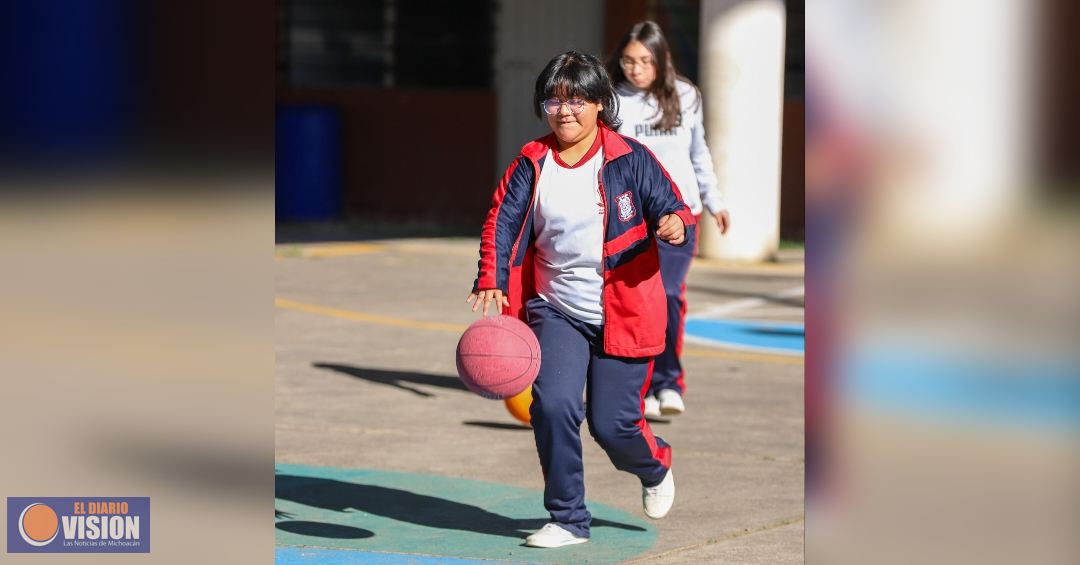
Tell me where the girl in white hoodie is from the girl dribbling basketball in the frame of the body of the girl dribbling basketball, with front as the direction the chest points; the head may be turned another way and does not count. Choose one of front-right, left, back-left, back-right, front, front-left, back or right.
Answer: back-right

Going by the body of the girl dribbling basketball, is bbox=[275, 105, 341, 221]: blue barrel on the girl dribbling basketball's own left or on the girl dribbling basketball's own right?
on the girl dribbling basketball's own right

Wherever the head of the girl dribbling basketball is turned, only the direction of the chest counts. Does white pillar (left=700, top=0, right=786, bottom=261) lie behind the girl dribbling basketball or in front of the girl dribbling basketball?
behind

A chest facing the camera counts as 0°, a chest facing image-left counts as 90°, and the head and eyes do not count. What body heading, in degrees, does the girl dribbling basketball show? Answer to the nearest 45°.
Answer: approximately 45°

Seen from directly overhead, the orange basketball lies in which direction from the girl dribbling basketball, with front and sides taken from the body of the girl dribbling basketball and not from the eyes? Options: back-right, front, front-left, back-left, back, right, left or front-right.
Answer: back-right
